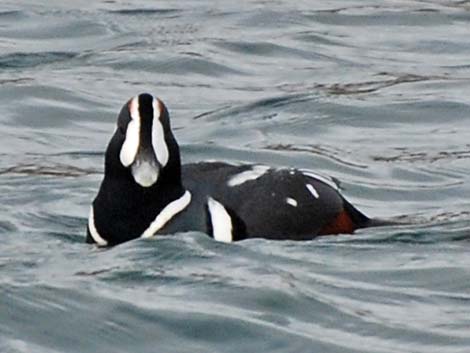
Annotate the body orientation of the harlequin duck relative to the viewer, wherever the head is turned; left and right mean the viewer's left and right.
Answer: facing the viewer and to the left of the viewer
